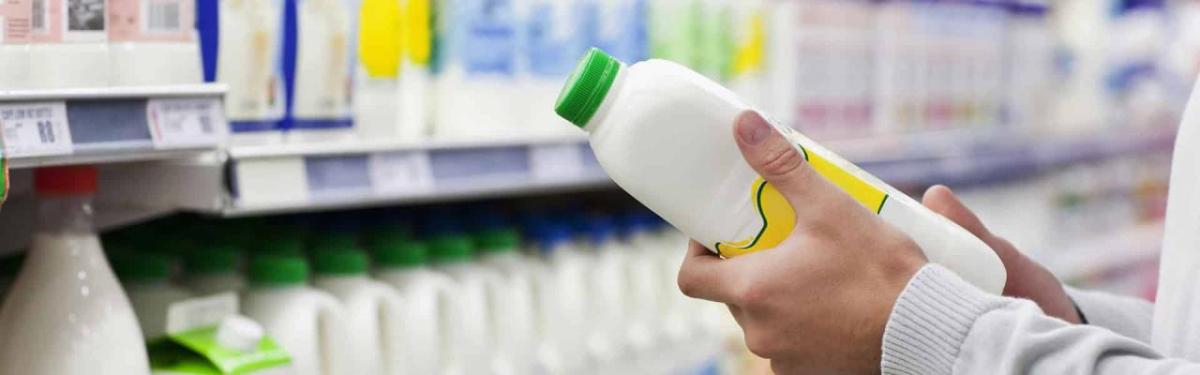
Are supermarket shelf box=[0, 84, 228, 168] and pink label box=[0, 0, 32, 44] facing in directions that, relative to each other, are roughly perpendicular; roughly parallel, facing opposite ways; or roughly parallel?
roughly parallel

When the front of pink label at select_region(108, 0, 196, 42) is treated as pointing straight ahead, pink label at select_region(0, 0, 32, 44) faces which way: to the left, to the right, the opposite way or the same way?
the same way

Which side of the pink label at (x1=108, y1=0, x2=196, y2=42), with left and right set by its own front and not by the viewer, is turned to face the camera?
front

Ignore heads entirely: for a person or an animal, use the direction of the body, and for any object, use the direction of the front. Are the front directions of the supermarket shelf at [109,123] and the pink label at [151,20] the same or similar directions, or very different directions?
same or similar directions

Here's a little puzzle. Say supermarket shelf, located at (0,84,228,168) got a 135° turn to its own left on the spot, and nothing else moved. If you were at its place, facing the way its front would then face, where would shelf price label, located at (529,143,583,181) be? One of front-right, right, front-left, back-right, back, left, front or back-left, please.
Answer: front

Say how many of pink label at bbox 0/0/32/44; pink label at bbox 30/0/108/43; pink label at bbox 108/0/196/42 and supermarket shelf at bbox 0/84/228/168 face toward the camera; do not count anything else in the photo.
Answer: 4

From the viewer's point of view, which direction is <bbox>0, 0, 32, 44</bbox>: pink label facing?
toward the camera

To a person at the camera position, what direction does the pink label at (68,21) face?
facing the viewer

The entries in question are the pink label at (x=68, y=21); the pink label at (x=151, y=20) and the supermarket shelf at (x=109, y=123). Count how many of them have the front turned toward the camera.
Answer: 3
